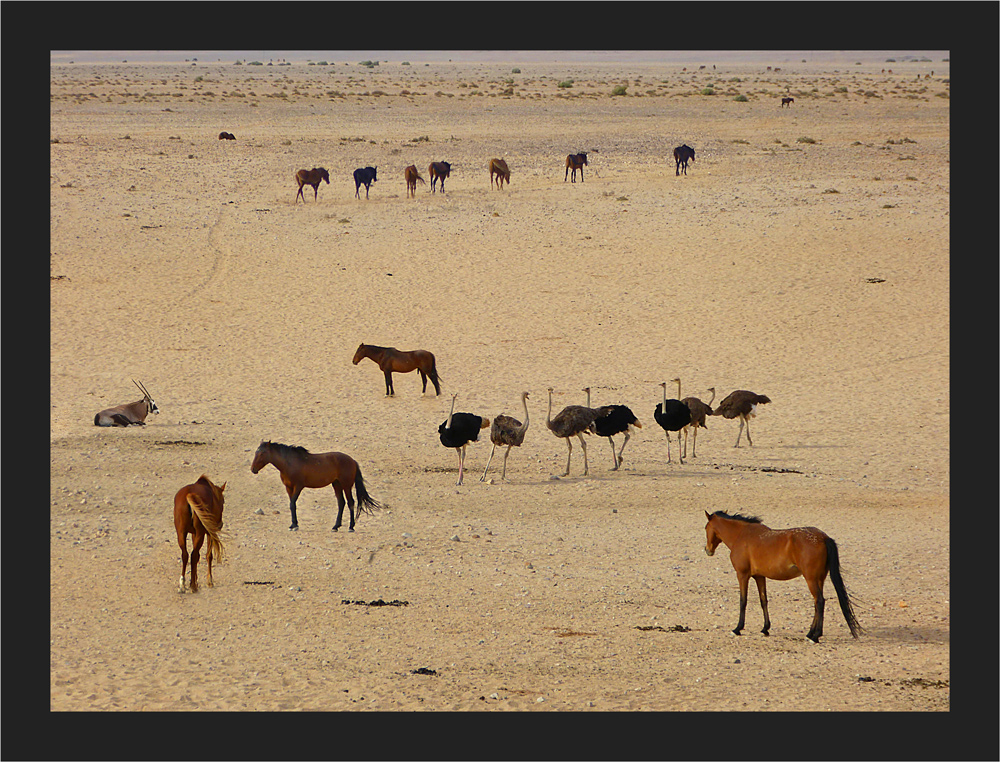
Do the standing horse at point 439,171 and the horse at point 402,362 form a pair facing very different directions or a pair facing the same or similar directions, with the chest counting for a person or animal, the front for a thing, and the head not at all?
very different directions

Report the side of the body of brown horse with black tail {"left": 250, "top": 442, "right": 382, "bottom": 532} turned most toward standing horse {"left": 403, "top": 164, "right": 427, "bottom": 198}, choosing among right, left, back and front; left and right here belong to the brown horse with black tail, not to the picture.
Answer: right

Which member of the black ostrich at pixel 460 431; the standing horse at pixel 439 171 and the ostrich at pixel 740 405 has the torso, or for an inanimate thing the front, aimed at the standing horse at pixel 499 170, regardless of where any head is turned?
the standing horse at pixel 439 171

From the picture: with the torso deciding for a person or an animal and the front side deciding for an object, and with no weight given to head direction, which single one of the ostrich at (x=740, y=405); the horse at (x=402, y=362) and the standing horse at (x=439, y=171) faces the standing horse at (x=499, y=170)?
the standing horse at (x=439, y=171)

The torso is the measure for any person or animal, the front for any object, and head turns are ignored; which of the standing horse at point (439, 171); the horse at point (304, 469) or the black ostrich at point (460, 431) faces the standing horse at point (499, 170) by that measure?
the standing horse at point (439, 171)

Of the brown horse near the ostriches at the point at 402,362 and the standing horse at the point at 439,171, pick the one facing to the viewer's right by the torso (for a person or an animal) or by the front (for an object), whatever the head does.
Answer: the standing horse

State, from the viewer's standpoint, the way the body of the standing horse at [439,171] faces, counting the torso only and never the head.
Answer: to the viewer's right

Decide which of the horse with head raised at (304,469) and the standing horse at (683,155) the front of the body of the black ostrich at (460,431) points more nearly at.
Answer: the horse with head raised

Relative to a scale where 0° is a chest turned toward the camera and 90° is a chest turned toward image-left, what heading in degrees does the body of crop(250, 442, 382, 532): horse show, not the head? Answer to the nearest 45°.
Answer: approximately 90°

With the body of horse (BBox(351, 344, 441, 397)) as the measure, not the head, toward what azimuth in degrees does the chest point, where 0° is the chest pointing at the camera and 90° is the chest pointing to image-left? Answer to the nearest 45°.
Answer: approximately 90°

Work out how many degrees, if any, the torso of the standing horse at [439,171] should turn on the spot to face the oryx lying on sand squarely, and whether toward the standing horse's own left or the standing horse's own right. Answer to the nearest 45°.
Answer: approximately 90° to the standing horse's own right

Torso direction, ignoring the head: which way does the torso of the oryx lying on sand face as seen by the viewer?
to the viewer's right

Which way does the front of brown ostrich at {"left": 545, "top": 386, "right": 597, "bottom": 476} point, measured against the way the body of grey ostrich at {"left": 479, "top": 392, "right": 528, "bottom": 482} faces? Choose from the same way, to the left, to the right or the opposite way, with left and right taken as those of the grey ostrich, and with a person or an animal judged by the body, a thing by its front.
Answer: the opposite way
